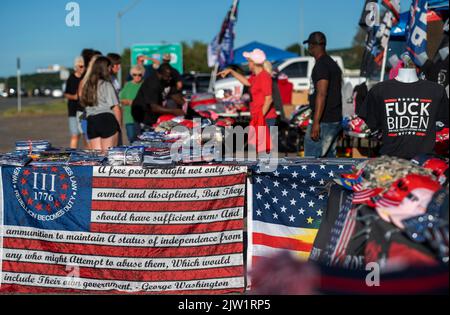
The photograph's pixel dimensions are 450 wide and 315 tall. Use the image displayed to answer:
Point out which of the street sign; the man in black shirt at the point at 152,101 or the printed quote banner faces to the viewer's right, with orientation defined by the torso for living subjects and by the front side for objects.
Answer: the man in black shirt

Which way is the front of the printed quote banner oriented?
toward the camera

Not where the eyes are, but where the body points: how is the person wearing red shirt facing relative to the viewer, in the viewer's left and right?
facing to the left of the viewer

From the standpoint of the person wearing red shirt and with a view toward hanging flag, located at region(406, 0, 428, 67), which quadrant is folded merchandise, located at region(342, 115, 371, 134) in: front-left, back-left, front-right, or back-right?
front-left

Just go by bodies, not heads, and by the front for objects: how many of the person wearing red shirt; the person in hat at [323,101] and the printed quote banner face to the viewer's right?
0

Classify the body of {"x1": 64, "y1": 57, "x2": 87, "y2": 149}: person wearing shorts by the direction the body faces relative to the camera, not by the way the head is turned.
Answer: to the viewer's right

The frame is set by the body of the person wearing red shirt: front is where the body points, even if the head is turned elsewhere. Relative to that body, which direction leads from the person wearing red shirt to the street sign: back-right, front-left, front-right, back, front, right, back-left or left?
right

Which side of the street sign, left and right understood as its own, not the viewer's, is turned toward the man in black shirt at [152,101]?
front

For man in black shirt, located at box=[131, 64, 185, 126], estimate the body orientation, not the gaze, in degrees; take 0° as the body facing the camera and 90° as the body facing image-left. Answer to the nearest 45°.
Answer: approximately 270°

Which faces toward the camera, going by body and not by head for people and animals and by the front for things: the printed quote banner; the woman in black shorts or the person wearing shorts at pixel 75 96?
the printed quote banner

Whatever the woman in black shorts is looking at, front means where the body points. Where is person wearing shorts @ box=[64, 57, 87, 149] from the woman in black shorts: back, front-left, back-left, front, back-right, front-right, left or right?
front-left

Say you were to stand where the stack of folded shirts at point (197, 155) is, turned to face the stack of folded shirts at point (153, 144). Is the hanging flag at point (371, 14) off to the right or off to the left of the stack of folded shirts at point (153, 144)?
right

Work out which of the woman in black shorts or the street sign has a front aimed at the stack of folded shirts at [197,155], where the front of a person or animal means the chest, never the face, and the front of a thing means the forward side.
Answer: the street sign

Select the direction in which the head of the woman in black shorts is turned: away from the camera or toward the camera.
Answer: away from the camera

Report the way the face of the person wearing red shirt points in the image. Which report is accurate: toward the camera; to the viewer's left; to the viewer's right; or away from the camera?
to the viewer's left
